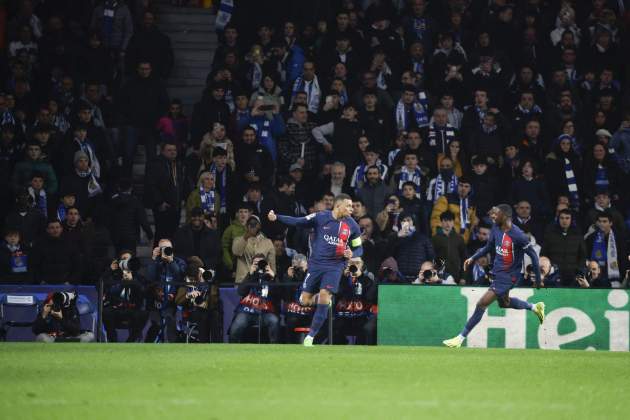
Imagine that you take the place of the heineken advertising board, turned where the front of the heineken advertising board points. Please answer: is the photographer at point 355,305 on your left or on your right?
on your right

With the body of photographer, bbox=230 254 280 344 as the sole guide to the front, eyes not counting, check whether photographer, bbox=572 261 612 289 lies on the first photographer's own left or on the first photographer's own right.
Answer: on the first photographer's own left

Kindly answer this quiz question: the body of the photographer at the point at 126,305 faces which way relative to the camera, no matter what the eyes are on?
toward the camera

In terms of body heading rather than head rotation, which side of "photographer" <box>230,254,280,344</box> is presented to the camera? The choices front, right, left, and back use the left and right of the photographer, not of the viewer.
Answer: front

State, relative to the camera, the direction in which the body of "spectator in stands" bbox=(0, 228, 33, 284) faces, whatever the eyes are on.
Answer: toward the camera

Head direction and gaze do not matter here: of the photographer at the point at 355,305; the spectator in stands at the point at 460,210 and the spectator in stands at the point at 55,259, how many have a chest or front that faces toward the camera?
3

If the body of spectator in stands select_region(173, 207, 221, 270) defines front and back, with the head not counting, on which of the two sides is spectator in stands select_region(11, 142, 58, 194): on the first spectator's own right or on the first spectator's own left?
on the first spectator's own right

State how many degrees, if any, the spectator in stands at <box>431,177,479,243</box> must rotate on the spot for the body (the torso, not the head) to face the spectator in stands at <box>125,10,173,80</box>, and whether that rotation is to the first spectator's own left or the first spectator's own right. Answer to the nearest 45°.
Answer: approximately 90° to the first spectator's own right

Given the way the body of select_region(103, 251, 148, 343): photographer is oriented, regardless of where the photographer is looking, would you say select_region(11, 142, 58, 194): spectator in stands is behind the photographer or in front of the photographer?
behind

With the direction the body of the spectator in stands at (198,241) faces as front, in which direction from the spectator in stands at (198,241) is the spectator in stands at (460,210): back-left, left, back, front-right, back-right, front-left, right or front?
left
